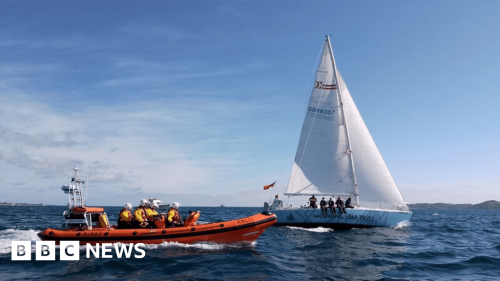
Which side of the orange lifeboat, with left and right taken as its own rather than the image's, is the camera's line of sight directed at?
right
